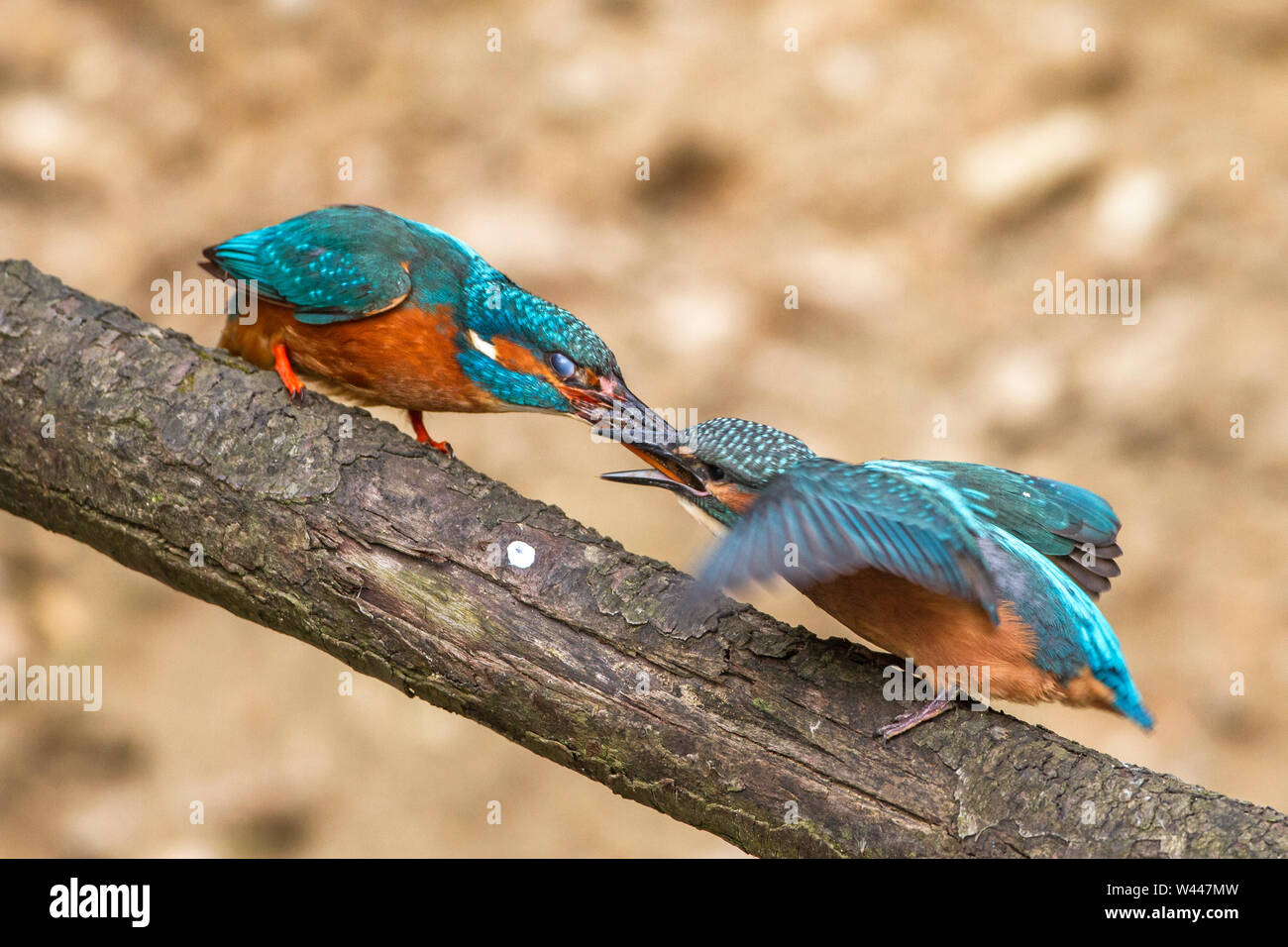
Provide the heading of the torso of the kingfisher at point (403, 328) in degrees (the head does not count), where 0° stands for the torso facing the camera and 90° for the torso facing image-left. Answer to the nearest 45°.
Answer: approximately 270°

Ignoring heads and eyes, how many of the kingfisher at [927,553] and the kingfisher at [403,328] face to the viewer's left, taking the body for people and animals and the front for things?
1

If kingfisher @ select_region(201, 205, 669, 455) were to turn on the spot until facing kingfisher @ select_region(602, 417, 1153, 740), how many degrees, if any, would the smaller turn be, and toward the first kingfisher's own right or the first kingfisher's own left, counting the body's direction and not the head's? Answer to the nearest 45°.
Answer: approximately 45° to the first kingfisher's own right

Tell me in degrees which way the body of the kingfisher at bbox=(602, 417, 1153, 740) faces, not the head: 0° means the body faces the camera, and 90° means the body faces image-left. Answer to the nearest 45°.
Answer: approximately 90°

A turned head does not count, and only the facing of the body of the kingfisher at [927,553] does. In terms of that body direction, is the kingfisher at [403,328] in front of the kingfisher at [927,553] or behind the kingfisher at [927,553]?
in front

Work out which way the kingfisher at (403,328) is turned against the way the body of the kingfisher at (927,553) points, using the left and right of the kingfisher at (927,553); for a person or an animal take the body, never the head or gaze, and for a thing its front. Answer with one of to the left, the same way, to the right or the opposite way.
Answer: the opposite way

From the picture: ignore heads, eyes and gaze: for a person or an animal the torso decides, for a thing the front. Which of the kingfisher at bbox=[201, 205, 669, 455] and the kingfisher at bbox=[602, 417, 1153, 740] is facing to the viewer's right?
the kingfisher at bbox=[201, 205, 669, 455]
